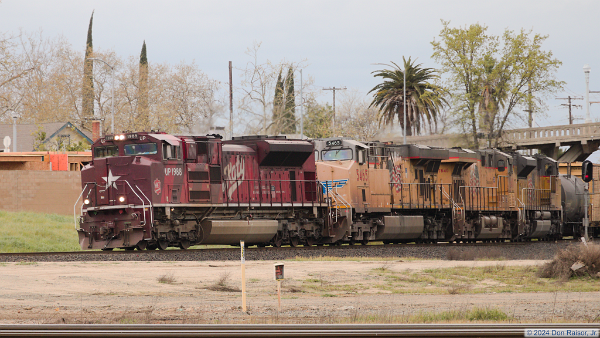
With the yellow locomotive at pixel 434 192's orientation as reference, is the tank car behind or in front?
behind

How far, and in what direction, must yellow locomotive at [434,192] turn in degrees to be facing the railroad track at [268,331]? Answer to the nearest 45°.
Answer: approximately 45° to its left

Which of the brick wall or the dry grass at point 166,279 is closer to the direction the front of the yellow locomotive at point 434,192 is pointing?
the dry grass

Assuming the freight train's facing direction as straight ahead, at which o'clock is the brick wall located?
The brick wall is roughly at 3 o'clock from the freight train.

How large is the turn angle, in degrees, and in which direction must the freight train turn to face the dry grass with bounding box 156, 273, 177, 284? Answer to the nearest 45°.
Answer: approximately 45° to its left

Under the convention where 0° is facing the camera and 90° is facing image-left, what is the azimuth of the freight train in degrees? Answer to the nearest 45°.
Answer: approximately 45°

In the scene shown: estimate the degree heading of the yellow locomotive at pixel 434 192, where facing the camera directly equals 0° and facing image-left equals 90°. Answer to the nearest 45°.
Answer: approximately 45°

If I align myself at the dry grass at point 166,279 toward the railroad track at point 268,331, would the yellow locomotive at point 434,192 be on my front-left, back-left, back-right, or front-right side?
back-left

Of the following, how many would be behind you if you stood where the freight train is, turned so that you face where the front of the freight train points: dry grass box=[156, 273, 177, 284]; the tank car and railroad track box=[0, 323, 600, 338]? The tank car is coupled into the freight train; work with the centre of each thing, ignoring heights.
1
